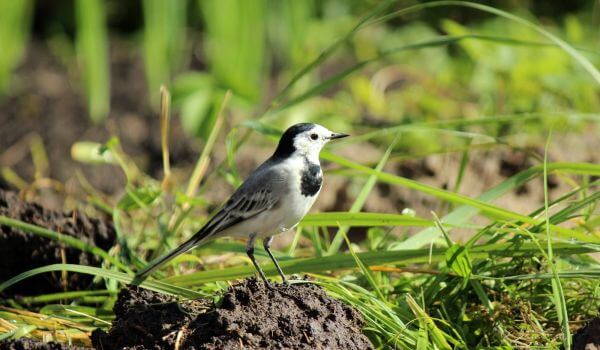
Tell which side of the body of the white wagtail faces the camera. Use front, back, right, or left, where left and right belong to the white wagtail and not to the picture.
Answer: right
